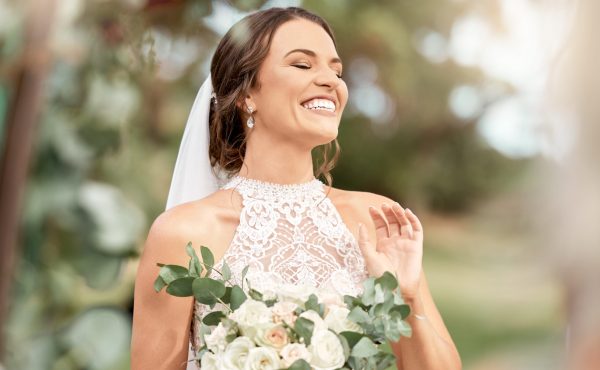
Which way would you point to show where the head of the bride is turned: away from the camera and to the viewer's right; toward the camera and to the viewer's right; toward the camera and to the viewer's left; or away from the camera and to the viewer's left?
toward the camera and to the viewer's right
